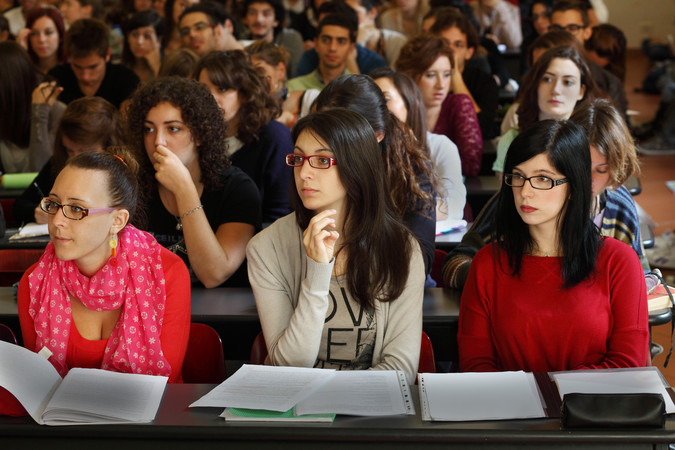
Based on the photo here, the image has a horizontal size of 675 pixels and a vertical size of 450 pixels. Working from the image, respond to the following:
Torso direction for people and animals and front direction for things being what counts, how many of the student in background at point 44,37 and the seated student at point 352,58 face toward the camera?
2

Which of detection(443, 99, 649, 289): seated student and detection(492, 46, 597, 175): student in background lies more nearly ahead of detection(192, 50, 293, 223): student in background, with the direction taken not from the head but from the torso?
the seated student

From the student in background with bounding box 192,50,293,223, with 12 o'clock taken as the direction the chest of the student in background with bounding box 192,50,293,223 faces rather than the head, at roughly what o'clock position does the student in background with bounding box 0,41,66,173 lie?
the student in background with bounding box 0,41,66,173 is roughly at 3 o'clock from the student in background with bounding box 192,50,293,223.

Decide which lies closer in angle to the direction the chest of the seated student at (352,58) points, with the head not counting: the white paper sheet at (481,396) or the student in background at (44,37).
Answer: the white paper sheet

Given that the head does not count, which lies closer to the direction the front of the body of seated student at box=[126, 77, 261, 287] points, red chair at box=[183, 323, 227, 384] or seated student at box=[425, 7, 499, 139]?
the red chair

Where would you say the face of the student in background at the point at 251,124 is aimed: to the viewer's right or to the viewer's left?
to the viewer's left

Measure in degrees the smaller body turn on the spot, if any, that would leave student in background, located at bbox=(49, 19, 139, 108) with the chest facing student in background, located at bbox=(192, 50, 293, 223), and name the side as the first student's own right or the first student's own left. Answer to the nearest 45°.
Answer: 0° — they already face them

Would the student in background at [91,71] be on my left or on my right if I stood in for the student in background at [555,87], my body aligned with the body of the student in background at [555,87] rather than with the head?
on my right

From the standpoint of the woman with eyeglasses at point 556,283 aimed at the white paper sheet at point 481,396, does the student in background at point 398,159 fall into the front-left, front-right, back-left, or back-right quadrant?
back-right

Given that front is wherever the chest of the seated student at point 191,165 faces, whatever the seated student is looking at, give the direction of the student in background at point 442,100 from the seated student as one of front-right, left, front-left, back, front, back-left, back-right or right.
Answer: back
